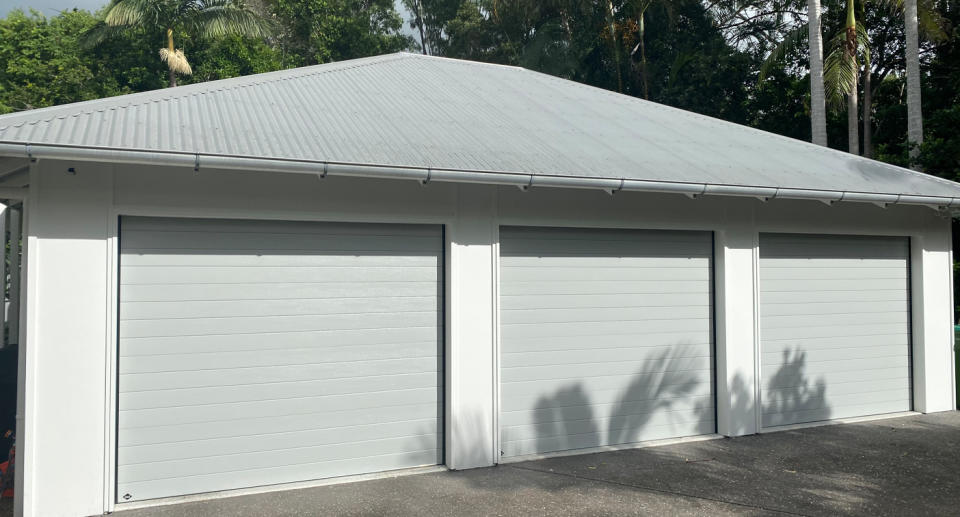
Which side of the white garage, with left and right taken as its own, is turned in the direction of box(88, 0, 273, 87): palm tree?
back

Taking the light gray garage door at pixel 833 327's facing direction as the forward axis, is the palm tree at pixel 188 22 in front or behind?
behind

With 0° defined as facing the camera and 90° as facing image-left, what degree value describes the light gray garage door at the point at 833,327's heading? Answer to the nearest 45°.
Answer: approximately 315°

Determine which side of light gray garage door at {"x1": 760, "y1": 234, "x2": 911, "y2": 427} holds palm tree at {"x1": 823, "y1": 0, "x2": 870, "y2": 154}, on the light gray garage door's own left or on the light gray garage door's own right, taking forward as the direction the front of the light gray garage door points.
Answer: on the light gray garage door's own left

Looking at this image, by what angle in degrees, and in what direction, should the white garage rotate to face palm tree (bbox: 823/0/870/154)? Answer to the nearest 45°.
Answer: approximately 90° to its left

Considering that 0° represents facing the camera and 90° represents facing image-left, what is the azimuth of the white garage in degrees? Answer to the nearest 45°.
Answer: approximately 315°
